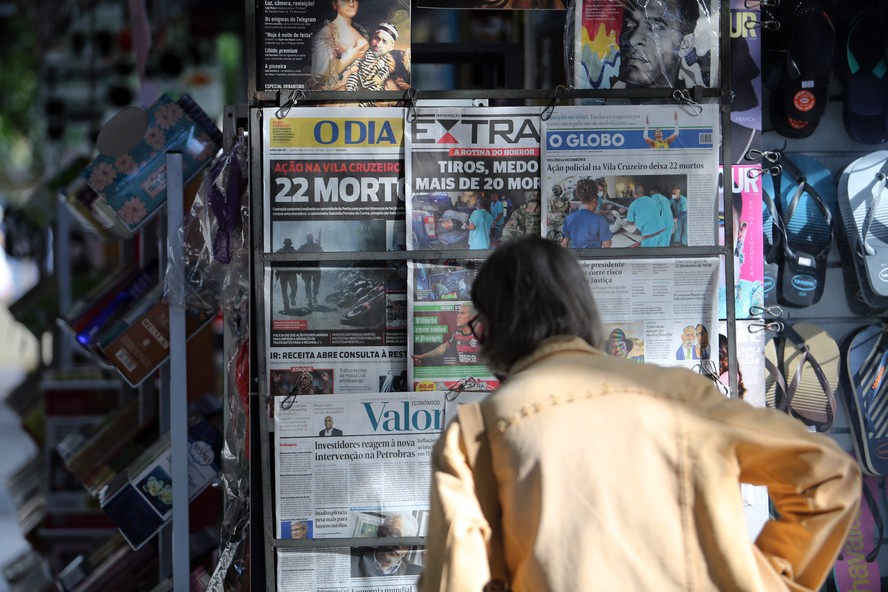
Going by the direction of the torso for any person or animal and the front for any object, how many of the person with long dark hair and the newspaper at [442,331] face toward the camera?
1

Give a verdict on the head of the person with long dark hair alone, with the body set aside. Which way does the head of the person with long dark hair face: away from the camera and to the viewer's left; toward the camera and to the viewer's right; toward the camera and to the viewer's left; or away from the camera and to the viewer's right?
away from the camera and to the viewer's left

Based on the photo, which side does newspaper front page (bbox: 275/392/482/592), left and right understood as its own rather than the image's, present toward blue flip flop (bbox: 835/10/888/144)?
left

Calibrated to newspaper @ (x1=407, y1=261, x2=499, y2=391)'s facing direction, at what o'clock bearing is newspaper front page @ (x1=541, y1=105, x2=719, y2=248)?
The newspaper front page is roughly at 9 o'clock from the newspaper.

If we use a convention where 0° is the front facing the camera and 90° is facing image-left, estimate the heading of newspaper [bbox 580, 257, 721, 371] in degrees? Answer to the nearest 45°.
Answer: approximately 0°

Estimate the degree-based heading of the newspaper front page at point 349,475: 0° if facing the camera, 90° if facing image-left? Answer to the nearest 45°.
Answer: approximately 0°

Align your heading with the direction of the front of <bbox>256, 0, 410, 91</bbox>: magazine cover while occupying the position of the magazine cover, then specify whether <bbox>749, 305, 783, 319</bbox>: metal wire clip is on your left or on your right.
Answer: on your left

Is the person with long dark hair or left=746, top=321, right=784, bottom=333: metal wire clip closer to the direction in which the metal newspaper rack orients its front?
the person with long dark hair

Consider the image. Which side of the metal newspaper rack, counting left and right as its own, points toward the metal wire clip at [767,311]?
left
